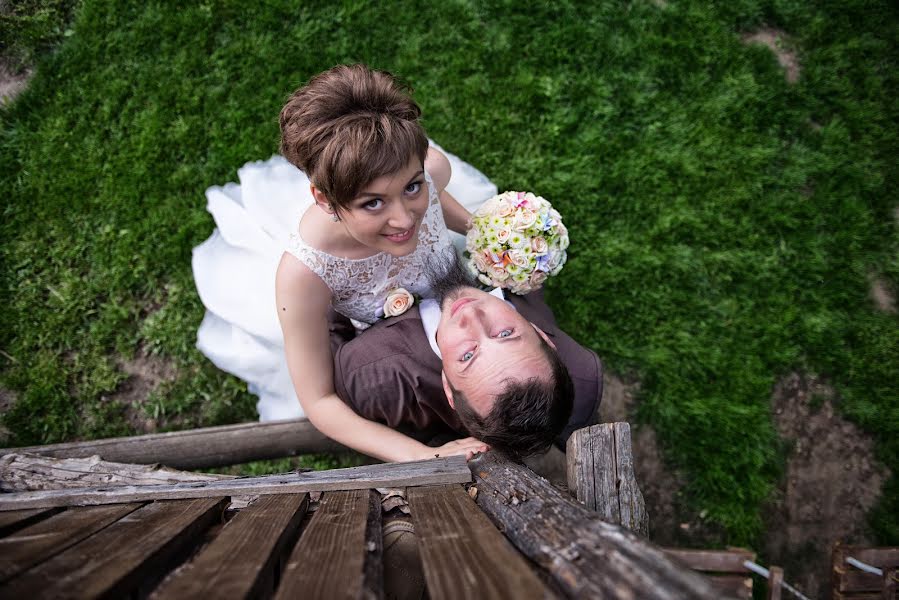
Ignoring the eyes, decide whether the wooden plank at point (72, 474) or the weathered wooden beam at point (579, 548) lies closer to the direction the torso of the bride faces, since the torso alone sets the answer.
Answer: the weathered wooden beam

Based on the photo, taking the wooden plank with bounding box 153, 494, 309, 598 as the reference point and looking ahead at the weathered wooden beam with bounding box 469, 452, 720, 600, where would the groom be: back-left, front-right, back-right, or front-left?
front-left

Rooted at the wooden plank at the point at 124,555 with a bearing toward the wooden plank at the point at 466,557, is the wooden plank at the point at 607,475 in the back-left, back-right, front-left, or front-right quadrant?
front-left

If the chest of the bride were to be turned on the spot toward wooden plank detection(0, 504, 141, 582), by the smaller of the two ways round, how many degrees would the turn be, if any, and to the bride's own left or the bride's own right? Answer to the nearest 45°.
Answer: approximately 90° to the bride's own right
